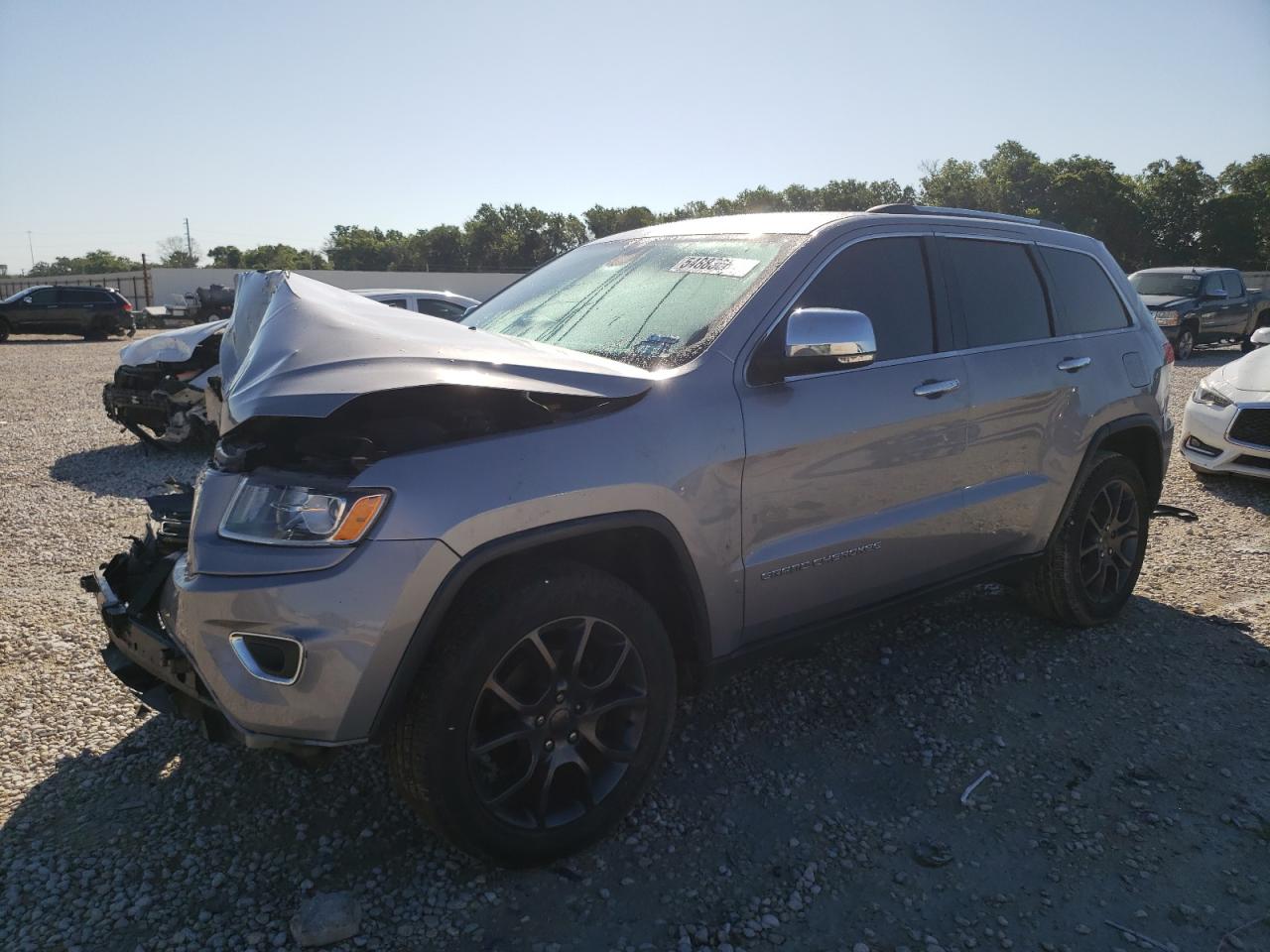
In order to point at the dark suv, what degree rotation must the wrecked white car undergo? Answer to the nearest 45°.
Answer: approximately 135° to its right

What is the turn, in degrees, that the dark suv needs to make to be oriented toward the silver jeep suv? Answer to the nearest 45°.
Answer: approximately 90° to its left

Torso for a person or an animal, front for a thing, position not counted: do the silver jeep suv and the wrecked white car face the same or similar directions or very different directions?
same or similar directions

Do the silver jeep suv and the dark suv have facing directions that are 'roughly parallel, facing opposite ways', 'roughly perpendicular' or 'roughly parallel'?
roughly parallel

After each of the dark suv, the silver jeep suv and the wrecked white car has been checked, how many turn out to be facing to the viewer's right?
0

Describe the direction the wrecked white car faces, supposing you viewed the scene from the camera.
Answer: facing the viewer and to the left of the viewer

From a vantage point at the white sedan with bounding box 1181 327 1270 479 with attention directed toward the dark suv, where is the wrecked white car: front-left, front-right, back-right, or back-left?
front-left

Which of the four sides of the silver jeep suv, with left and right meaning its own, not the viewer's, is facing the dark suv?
right

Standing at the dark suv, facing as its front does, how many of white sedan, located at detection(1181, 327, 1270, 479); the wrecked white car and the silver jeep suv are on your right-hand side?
0

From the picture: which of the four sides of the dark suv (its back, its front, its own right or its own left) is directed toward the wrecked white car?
left

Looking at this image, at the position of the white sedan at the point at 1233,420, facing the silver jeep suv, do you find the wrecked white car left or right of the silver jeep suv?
right

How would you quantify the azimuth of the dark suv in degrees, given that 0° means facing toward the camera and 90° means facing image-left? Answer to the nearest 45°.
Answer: approximately 90°
